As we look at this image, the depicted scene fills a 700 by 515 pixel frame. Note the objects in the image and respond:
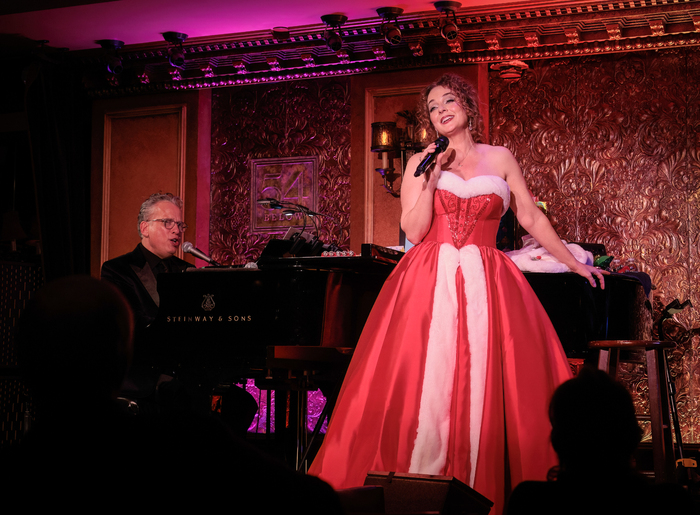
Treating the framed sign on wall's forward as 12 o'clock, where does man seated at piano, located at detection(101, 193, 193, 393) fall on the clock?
The man seated at piano is roughly at 1 o'clock from the framed sign on wall.

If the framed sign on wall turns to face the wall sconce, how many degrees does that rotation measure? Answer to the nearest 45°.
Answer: approximately 45° to its left

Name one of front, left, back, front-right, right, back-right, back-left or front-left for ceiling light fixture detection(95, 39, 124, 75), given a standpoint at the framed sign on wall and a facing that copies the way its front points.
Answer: right

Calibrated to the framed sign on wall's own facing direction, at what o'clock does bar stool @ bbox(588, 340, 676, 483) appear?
The bar stool is roughly at 11 o'clock from the framed sign on wall.

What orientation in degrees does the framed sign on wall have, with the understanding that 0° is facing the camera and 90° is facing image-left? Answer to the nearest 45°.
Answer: approximately 0°

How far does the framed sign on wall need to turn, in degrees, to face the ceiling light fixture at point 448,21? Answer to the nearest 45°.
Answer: approximately 45° to its left

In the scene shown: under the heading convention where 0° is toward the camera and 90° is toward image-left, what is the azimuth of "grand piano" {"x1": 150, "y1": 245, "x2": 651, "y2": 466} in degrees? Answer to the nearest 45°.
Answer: approximately 90°

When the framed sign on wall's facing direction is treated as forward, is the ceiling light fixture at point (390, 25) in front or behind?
in front
